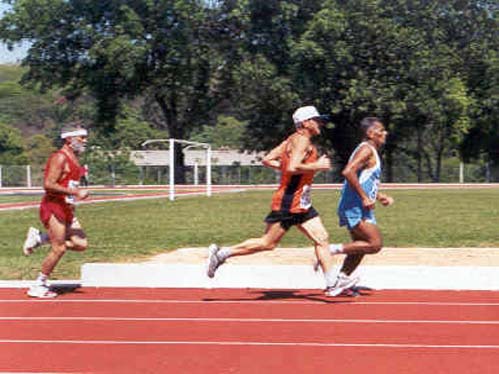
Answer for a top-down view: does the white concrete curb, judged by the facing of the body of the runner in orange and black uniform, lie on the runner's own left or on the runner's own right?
on the runner's own left

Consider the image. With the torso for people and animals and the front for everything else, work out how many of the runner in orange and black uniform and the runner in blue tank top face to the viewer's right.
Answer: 2

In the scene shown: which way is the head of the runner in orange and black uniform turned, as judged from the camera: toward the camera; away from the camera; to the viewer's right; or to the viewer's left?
to the viewer's right

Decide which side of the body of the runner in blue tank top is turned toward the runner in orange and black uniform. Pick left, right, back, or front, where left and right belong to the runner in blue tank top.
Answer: back

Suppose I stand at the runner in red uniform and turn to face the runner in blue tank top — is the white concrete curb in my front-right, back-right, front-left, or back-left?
front-left

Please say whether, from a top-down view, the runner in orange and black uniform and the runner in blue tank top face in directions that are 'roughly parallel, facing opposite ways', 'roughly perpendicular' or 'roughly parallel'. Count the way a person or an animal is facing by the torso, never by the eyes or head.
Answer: roughly parallel

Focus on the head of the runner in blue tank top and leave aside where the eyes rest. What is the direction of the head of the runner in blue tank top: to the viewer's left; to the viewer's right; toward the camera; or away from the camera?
to the viewer's right

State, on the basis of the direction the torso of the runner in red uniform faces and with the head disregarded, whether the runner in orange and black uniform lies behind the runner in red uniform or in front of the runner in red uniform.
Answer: in front

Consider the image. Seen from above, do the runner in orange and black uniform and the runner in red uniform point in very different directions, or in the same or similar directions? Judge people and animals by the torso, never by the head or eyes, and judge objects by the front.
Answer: same or similar directions

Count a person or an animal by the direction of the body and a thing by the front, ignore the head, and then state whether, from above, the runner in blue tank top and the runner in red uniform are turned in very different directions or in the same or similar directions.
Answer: same or similar directions

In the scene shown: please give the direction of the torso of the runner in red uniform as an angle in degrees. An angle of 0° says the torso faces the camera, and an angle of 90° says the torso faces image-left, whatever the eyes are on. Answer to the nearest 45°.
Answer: approximately 270°

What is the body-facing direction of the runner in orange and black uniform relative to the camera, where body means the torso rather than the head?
to the viewer's right

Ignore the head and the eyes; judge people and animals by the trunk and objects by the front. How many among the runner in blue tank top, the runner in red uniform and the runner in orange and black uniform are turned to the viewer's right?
3

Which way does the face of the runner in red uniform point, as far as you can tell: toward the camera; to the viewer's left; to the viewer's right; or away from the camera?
to the viewer's right

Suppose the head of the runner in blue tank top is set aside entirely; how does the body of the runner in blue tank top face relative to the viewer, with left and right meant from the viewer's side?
facing to the right of the viewer

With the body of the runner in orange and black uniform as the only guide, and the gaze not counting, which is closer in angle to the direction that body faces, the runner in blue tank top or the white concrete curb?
the runner in blue tank top

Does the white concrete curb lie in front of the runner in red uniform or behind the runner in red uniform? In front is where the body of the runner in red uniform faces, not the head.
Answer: in front

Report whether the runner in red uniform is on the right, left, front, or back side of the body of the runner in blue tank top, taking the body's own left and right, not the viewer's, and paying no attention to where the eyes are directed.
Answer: back

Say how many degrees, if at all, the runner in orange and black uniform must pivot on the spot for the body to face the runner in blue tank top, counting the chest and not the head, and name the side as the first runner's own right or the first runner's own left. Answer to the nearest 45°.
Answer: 0° — they already face them
